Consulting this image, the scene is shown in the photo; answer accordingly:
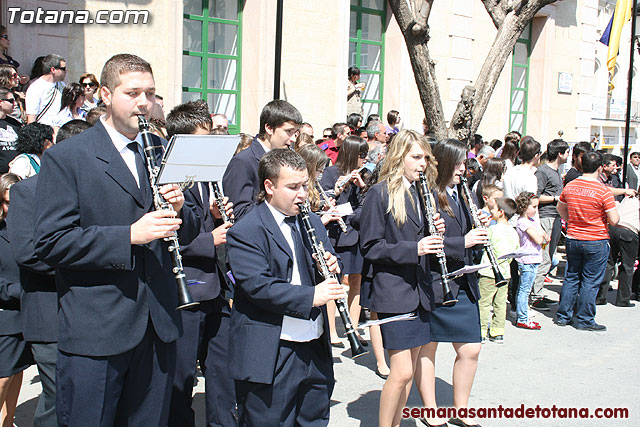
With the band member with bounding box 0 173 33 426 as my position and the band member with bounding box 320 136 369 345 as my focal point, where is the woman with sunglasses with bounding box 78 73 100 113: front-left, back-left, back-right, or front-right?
front-left

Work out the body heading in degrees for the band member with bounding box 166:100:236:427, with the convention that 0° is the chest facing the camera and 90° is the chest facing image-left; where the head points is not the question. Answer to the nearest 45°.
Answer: approximately 315°

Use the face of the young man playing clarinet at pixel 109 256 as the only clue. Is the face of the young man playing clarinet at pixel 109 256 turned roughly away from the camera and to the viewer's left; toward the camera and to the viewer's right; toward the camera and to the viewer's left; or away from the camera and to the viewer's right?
toward the camera and to the viewer's right

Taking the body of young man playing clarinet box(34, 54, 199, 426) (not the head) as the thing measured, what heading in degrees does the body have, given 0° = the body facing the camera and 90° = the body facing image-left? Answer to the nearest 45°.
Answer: approximately 315°

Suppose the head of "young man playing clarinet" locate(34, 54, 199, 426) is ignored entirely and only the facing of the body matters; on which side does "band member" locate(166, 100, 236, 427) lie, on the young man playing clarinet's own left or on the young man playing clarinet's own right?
on the young man playing clarinet's own left

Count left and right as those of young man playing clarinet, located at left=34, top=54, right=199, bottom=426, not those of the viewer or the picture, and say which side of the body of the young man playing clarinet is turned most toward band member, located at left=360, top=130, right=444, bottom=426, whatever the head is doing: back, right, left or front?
left

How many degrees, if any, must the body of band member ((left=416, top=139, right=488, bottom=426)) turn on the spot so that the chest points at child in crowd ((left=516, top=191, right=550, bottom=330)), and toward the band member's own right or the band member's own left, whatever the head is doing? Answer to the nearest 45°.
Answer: approximately 135° to the band member's own left

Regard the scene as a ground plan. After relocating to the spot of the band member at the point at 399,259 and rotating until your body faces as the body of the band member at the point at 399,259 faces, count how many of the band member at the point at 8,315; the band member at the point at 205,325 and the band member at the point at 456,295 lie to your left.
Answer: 1

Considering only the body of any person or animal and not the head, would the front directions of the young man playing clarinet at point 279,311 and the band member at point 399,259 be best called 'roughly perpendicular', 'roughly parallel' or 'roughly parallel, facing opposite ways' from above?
roughly parallel
